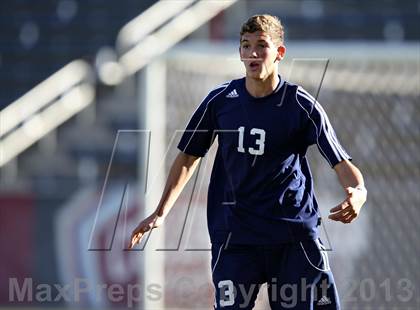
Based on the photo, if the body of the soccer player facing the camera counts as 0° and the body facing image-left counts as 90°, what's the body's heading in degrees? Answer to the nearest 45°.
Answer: approximately 0°
